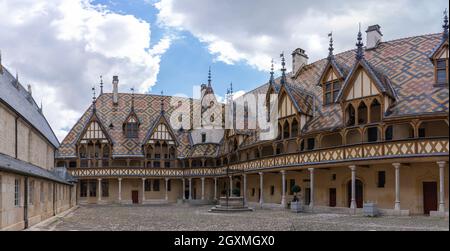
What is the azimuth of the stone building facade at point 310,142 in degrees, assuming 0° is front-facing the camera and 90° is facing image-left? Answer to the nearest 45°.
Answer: approximately 45°
